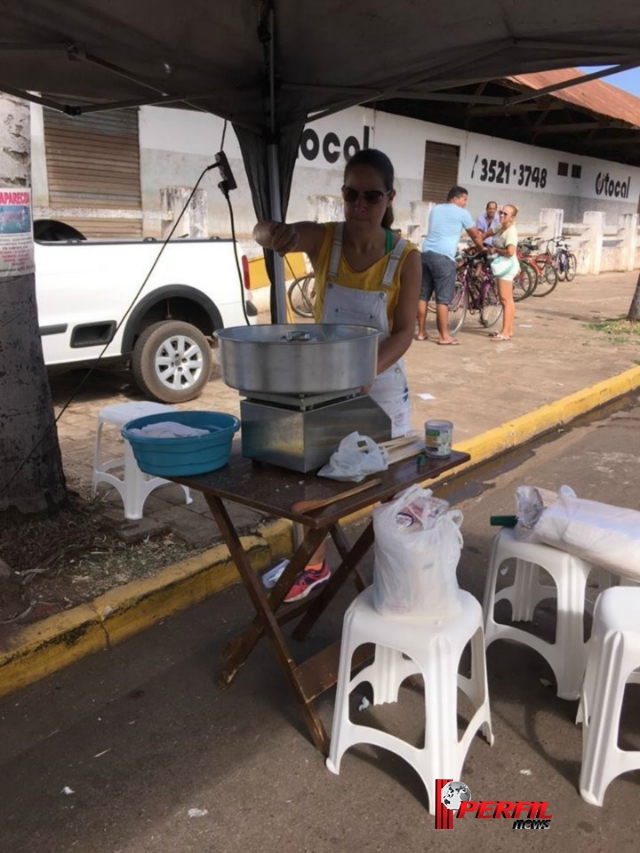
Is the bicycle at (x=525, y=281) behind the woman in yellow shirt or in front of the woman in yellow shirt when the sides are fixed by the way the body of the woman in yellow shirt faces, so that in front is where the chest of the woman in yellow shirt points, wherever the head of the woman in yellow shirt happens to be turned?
behind

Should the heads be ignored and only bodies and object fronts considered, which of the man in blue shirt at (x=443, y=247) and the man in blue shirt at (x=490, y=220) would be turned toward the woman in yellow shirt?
the man in blue shirt at (x=490, y=220)

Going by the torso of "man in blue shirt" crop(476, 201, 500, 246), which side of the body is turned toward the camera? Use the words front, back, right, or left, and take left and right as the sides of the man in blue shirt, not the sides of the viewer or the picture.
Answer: front

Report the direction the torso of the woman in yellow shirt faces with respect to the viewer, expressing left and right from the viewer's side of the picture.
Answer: facing the viewer and to the left of the viewer

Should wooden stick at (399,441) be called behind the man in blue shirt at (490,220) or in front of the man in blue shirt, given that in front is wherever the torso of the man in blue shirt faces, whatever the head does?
in front

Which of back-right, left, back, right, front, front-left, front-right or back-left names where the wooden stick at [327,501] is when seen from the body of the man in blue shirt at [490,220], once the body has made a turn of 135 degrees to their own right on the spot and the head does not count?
back-left

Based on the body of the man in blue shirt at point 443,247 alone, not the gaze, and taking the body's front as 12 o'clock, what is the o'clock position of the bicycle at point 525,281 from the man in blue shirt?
The bicycle is roughly at 11 o'clock from the man in blue shirt.

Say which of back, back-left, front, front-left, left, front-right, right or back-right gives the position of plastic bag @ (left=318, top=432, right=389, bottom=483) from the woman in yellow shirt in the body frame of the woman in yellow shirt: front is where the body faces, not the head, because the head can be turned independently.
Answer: front-left

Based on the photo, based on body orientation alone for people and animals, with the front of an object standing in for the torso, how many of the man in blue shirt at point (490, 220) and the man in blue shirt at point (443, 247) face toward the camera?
1

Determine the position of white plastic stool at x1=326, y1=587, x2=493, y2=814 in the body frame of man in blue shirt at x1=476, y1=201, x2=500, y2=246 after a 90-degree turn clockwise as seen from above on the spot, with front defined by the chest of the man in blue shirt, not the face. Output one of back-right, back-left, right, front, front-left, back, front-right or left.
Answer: left

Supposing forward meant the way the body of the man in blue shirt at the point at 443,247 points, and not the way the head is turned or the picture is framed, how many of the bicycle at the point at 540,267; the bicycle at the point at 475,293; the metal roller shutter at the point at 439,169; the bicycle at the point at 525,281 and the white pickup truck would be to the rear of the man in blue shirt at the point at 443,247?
1

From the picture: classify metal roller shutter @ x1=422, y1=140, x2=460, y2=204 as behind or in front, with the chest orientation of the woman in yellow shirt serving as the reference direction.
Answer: behind

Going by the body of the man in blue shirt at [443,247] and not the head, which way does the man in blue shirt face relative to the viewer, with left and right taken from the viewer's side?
facing away from the viewer and to the right of the viewer

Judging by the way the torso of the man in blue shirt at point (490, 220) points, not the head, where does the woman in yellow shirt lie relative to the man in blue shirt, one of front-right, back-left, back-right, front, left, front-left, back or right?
front

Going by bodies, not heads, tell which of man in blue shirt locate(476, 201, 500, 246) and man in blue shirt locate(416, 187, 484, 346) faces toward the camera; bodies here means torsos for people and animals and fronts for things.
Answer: man in blue shirt locate(476, 201, 500, 246)

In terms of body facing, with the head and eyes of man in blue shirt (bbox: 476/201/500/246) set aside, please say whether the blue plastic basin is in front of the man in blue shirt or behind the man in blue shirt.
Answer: in front

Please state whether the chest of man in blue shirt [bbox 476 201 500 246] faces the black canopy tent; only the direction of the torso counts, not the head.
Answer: yes
